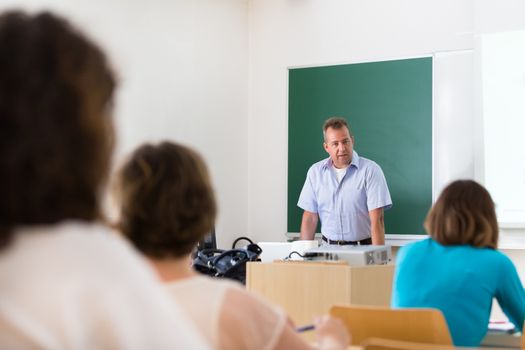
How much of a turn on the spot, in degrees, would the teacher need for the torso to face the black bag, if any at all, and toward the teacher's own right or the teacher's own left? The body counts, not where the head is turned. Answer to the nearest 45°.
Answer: approximately 45° to the teacher's own right

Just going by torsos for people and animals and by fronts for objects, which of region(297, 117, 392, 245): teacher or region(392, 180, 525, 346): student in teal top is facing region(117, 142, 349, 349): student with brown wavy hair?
the teacher

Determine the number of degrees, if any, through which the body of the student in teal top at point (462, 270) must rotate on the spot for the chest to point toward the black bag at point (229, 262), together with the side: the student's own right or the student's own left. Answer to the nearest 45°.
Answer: approximately 45° to the student's own left

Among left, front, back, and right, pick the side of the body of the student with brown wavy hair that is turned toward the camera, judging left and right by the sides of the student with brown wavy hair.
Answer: back

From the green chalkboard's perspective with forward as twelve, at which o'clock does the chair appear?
The chair is roughly at 12 o'clock from the green chalkboard.

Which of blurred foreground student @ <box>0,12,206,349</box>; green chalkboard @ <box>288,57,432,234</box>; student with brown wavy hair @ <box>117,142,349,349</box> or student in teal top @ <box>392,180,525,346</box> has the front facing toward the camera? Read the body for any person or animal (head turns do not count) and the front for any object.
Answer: the green chalkboard

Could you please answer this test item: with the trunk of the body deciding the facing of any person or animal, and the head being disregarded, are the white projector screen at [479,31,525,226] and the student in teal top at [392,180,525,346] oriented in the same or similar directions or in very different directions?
very different directions

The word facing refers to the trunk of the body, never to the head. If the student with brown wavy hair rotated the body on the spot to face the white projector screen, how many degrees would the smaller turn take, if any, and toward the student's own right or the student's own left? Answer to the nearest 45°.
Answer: approximately 45° to the student's own right

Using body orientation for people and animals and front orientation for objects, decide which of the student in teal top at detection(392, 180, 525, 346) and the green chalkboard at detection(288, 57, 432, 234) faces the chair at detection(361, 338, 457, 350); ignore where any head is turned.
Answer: the green chalkboard

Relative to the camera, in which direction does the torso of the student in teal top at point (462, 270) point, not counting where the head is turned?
away from the camera
